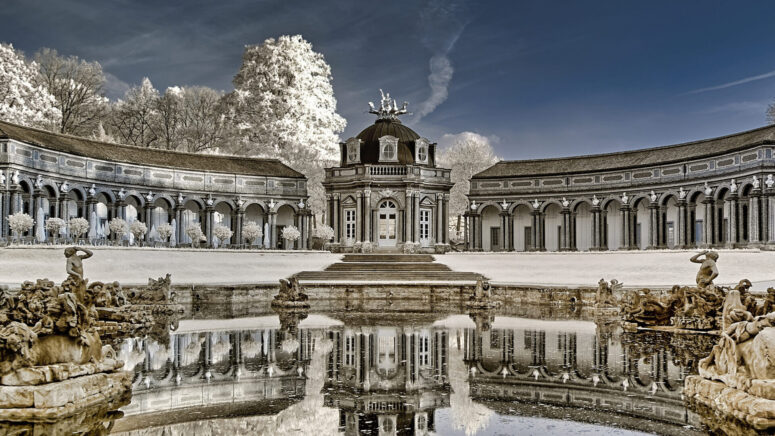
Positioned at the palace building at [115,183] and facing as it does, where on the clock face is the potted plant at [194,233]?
The potted plant is roughly at 11 o'clock from the palace building.

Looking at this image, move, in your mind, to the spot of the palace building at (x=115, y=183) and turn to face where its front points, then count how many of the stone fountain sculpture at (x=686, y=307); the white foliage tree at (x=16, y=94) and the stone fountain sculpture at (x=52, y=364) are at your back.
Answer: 1

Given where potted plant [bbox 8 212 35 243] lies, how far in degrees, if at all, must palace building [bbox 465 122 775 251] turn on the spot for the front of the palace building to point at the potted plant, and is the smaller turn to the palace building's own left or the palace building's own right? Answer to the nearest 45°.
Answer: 0° — it already faces it

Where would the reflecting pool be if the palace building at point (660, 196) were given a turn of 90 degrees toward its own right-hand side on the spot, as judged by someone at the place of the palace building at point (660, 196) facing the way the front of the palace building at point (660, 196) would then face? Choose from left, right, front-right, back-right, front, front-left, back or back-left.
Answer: back-left

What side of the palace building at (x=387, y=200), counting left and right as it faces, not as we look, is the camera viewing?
front

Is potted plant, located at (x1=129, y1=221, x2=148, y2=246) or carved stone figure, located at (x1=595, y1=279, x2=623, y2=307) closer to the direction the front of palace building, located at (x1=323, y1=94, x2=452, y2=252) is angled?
the carved stone figure

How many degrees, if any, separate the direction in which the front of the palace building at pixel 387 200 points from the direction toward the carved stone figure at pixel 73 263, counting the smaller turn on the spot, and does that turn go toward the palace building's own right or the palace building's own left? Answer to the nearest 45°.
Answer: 0° — it already faces it

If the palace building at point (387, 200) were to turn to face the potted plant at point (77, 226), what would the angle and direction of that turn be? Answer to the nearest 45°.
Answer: approximately 45° to its right

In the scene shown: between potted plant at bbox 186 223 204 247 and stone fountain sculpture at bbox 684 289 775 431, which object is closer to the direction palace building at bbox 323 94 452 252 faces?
the stone fountain sculpture

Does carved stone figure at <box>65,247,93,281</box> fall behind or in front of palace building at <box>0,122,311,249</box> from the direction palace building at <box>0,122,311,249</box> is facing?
in front

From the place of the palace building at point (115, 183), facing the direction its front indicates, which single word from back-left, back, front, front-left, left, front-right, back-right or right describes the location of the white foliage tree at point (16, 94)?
back

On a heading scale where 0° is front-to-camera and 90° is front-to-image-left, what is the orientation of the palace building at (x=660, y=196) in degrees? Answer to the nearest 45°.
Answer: approximately 45°

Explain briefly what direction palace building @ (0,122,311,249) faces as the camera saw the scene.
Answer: facing the viewer and to the right of the viewer

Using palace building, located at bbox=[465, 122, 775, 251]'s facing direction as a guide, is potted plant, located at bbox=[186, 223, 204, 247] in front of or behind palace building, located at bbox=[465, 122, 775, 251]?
in front

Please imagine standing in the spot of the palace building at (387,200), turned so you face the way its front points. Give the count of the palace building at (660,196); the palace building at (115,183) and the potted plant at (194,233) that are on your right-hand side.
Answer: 2

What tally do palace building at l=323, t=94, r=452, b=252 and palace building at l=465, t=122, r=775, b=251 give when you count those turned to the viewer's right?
0

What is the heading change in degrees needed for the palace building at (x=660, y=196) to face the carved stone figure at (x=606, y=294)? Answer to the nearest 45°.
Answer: approximately 45° to its left

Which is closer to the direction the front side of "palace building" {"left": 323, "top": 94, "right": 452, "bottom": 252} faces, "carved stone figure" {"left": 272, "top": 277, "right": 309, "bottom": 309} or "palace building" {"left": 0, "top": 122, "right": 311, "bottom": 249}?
the carved stone figure

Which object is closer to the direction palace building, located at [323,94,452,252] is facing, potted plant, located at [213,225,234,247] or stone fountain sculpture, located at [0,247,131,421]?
the stone fountain sculpture

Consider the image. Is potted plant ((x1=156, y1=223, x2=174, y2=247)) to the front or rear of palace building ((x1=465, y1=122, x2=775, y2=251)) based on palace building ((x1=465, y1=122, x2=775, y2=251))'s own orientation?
to the front
